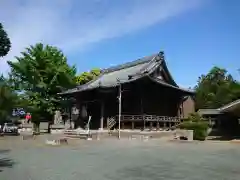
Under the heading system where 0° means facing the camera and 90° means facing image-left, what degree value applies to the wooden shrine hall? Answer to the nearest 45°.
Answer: approximately 45°

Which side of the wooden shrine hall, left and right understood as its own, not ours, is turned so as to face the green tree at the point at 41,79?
right

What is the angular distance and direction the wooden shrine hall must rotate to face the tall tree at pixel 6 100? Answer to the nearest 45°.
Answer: approximately 45° to its right

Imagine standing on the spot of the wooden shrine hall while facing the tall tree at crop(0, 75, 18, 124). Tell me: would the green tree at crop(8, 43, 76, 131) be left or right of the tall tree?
left
